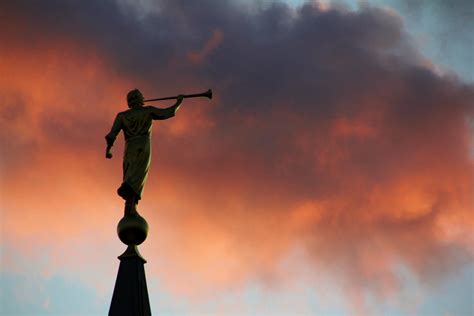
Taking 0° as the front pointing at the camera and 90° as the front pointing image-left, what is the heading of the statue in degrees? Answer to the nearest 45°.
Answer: approximately 225°
